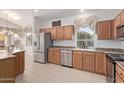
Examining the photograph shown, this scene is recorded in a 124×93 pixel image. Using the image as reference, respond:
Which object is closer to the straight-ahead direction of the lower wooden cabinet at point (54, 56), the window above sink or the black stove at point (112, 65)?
the black stove

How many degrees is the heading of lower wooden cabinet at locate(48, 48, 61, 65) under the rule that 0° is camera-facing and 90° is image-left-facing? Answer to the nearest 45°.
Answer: approximately 45°

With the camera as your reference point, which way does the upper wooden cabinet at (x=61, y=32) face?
facing the viewer and to the left of the viewer

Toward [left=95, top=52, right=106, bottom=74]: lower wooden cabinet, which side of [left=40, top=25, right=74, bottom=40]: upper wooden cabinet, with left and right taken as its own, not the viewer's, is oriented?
left

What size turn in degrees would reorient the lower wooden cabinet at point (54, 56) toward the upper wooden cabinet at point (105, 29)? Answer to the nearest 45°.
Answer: approximately 90° to its left

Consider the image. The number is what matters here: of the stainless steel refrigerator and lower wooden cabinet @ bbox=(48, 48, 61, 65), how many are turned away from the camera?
0

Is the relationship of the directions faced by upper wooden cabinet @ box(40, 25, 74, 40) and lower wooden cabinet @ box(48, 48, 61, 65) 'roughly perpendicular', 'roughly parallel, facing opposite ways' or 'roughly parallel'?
roughly parallel

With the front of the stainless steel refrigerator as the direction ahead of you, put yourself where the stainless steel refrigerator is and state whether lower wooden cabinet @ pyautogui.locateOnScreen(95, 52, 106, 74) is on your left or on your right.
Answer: on your left

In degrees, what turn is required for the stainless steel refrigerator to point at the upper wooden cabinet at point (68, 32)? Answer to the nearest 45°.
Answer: approximately 90° to its left

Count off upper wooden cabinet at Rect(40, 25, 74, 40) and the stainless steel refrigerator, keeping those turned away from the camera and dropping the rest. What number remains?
0

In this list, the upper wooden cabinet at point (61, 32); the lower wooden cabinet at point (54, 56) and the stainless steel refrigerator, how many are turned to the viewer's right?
0
